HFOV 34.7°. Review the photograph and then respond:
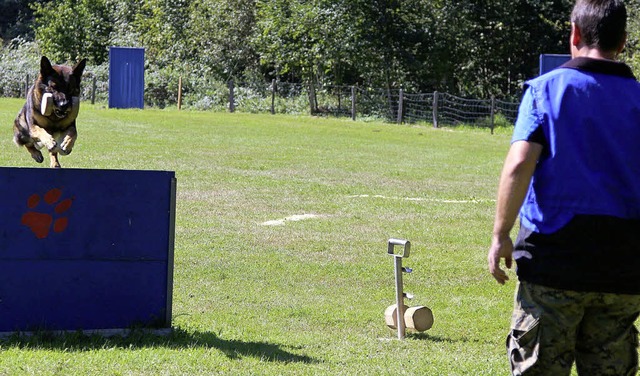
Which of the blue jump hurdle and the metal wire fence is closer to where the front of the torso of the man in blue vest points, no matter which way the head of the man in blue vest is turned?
the metal wire fence

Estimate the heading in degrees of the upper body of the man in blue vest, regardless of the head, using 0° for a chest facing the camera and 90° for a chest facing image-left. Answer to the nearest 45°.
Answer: approximately 180°

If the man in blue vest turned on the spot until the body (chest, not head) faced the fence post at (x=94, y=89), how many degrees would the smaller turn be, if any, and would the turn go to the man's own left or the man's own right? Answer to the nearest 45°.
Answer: approximately 45° to the man's own left

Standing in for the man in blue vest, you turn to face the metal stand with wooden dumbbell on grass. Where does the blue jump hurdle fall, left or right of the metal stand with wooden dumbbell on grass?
left

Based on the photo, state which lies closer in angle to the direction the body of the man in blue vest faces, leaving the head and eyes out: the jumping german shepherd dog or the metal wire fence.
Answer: the metal wire fence

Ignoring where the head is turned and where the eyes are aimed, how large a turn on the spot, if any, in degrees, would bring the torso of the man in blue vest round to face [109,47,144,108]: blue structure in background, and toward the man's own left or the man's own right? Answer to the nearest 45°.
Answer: approximately 45° to the man's own left

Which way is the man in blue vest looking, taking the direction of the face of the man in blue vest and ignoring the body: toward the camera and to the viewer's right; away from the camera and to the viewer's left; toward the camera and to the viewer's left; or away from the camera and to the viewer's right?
away from the camera and to the viewer's left

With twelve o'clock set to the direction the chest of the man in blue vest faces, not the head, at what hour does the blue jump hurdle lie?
The blue jump hurdle is roughly at 10 o'clock from the man in blue vest.
